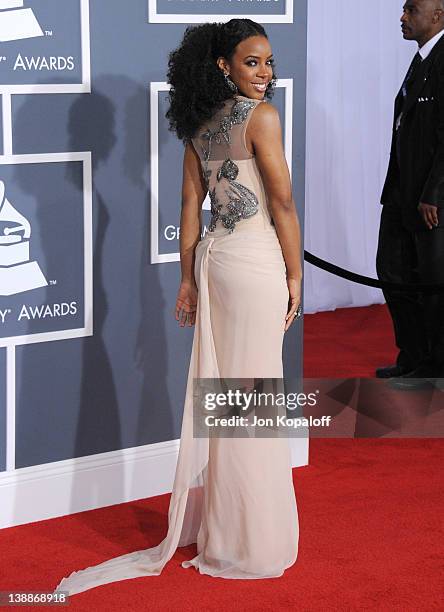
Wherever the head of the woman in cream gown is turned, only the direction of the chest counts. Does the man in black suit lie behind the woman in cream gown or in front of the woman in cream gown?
in front

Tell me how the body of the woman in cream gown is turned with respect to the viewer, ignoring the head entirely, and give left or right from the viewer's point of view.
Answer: facing away from the viewer and to the right of the viewer

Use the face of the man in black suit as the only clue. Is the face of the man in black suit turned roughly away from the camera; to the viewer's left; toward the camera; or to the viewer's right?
to the viewer's left
